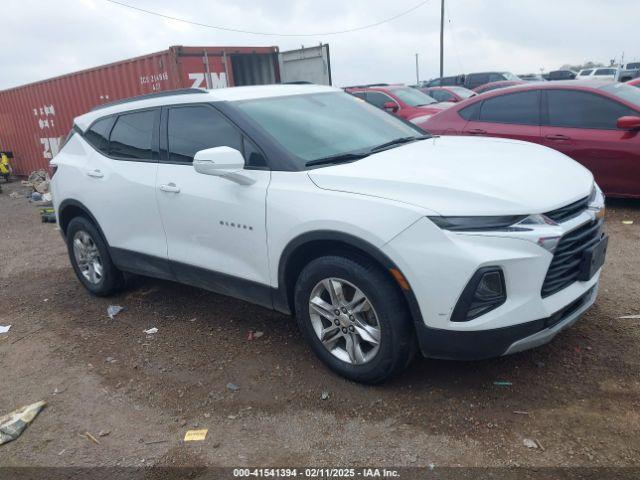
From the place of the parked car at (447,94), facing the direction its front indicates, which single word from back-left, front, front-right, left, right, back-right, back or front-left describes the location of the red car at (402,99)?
front-right

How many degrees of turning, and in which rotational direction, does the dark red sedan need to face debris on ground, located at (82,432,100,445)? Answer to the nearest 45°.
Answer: approximately 90° to its right

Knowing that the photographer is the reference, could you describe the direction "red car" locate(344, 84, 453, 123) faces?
facing the viewer and to the right of the viewer

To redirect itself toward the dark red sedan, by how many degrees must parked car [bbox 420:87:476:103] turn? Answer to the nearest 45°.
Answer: approximately 45° to its right

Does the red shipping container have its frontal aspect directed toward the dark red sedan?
yes

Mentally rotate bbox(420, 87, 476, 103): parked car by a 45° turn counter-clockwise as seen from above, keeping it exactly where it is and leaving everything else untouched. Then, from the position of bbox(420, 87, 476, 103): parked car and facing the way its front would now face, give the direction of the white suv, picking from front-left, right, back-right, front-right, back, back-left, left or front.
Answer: right

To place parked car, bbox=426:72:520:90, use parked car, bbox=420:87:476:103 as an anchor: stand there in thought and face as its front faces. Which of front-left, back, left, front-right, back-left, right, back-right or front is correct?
back-left

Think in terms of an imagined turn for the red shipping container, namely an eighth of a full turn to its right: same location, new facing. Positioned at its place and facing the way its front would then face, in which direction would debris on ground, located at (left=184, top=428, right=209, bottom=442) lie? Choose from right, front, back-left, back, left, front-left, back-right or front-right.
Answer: front

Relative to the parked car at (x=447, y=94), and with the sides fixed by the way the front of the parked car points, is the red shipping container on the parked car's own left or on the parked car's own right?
on the parked car's own right
